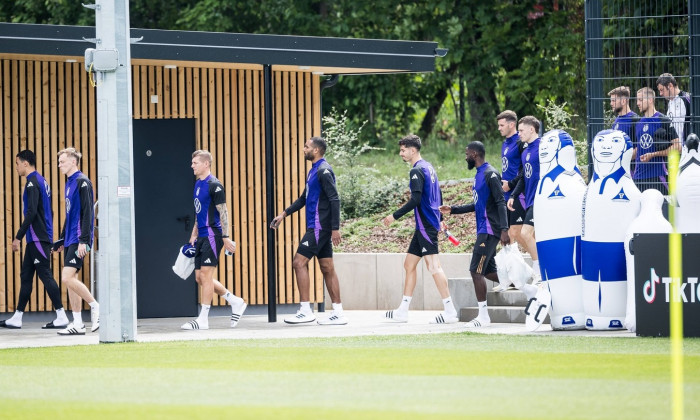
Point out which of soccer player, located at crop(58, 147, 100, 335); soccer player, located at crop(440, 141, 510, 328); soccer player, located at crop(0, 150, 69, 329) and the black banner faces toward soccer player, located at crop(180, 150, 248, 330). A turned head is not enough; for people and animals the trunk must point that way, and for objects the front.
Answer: soccer player, located at crop(440, 141, 510, 328)

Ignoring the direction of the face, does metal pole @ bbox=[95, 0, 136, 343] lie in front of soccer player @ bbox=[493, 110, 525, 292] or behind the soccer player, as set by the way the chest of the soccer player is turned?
in front

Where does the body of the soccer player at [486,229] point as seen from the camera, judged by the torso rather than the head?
to the viewer's left

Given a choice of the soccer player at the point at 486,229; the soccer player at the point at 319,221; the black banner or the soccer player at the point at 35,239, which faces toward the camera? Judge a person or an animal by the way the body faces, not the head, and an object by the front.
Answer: the black banner

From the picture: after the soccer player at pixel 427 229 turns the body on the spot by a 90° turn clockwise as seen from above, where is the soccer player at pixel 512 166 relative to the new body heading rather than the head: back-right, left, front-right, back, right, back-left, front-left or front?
right

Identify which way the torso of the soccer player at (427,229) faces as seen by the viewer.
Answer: to the viewer's left

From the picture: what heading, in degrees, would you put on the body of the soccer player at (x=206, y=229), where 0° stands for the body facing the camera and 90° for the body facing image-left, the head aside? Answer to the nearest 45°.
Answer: approximately 90°

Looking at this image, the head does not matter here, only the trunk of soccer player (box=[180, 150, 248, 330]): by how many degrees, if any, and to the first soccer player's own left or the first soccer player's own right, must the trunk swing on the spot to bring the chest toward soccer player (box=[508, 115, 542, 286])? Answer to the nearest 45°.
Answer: approximately 180°

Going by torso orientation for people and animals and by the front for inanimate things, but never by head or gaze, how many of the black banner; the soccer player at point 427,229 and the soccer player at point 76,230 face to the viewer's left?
2

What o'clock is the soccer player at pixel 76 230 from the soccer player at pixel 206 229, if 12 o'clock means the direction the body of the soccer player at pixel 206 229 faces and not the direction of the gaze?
the soccer player at pixel 76 230 is roughly at 12 o'clock from the soccer player at pixel 206 229.

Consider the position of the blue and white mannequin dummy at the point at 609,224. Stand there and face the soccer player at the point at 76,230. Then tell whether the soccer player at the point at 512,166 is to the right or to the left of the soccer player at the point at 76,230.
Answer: right

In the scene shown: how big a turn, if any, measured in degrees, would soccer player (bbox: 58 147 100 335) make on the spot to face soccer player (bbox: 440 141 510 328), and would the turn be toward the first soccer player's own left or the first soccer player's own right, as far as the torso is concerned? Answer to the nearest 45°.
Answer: approximately 180°
